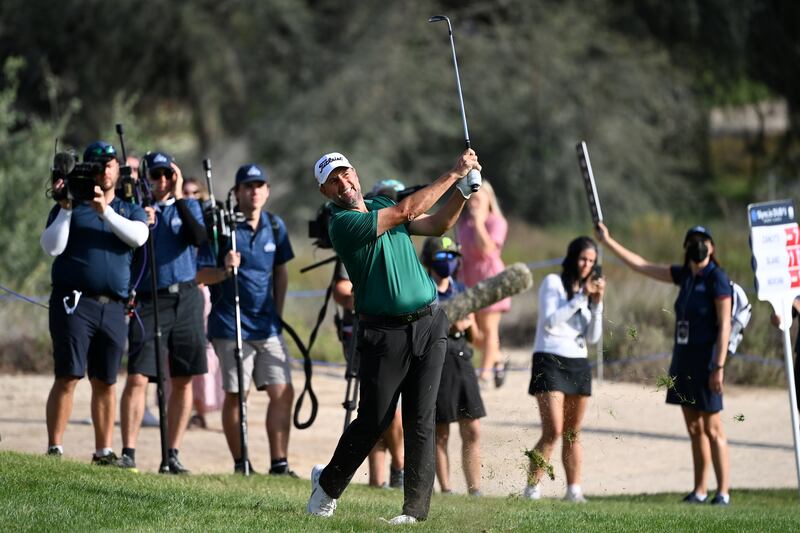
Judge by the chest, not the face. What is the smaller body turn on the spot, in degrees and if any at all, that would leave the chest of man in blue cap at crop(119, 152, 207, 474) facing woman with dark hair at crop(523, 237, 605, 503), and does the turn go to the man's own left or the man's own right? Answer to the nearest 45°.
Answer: approximately 90° to the man's own left

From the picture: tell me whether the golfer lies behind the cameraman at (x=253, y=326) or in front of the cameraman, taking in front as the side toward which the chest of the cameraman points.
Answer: in front

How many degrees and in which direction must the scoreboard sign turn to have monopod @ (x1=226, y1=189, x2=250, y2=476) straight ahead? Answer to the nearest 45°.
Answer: approximately 90° to its right

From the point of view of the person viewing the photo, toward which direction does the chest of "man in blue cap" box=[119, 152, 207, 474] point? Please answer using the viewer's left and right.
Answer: facing the viewer

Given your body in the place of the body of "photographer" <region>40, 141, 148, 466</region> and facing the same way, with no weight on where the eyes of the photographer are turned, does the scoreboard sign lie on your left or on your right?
on your left

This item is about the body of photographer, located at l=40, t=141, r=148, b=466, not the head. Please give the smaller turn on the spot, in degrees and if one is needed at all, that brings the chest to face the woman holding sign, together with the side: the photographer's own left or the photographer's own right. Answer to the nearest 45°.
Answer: approximately 90° to the photographer's own left

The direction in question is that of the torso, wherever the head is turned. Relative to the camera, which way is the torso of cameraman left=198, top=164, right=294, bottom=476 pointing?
toward the camera

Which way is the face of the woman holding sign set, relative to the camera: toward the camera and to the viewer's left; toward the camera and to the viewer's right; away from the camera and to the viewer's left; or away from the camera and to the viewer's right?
toward the camera and to the viewer's left

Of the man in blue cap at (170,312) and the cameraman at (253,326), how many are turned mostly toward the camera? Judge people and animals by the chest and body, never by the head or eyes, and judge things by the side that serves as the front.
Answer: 2

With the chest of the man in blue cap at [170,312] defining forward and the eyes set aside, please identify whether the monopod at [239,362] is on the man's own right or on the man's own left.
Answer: on the man's own left

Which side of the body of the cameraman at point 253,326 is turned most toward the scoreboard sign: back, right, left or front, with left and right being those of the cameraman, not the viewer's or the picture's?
left
